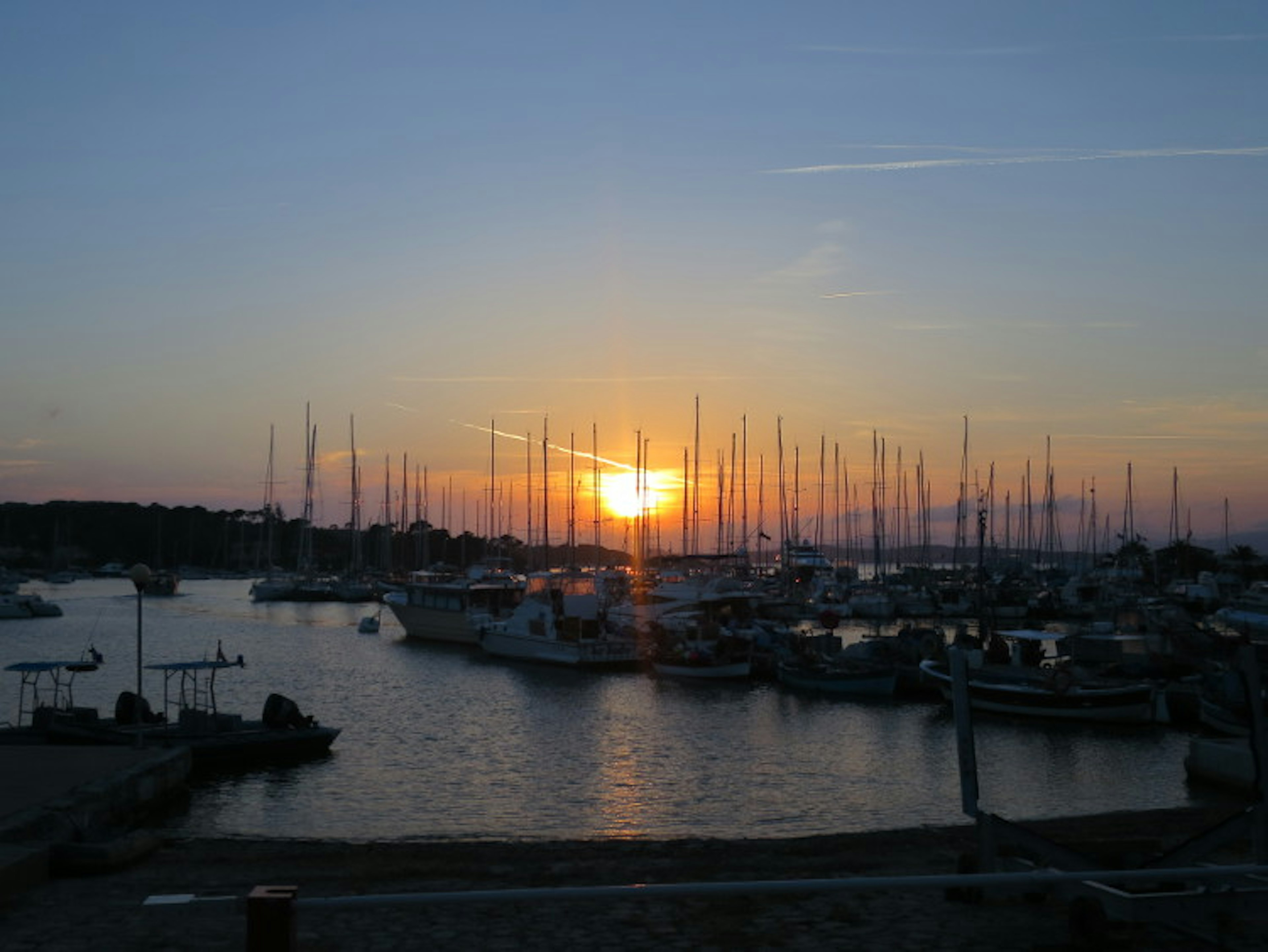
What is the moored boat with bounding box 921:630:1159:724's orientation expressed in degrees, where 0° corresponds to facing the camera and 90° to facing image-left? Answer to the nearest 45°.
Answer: approximately 90°

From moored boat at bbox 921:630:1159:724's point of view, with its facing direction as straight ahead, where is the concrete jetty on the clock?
The concrete jetty is roughly at 10 o'clock from the moored boat.

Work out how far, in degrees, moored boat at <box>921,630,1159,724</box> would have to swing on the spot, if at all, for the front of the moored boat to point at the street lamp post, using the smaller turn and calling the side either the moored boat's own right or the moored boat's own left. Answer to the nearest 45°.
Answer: approximately 45° to the moored boat's own left

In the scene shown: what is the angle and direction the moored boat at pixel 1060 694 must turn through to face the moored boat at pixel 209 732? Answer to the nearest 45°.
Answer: approximately 45° to its left
